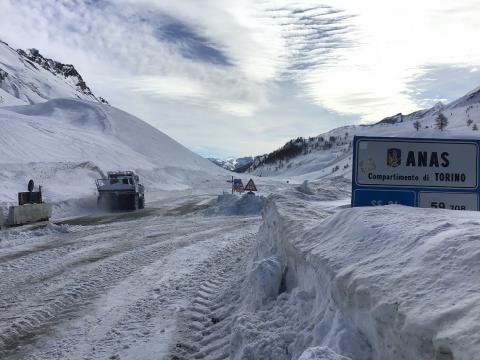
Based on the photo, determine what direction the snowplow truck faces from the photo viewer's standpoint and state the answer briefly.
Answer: facing the viewer and to the left of the viewer

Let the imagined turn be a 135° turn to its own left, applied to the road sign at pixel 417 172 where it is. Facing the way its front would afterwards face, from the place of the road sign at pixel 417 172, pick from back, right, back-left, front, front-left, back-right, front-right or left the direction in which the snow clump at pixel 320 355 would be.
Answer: back-right

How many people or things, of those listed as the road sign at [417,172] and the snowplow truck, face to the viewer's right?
0

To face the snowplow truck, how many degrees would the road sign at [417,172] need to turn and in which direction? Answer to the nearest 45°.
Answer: approximately 135° to its right

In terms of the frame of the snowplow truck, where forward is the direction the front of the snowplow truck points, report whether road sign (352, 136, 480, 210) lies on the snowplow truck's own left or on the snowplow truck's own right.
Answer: on the snowplow truck's own left

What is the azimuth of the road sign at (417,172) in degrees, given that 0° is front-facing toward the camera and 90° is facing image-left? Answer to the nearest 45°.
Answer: approximately 0°

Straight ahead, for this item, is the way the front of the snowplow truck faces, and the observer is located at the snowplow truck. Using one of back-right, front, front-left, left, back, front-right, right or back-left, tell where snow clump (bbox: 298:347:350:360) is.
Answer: front-left

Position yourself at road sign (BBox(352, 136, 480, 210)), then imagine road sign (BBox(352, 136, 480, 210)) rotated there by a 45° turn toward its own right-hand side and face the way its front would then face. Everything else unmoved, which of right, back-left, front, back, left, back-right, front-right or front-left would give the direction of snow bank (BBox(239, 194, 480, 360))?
front-left
